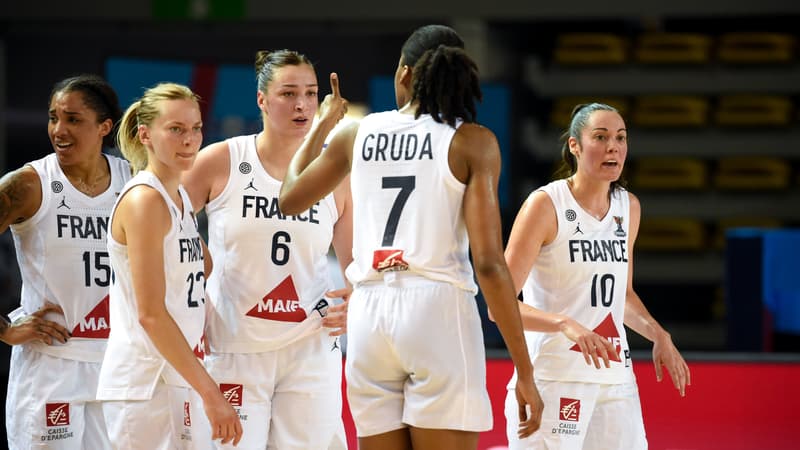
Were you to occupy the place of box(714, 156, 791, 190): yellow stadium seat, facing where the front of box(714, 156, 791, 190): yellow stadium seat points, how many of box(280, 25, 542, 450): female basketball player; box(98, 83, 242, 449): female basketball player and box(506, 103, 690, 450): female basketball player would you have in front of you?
3

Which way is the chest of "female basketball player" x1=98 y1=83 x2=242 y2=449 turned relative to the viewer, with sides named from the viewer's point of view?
facing the viewer and to the right of the viewer

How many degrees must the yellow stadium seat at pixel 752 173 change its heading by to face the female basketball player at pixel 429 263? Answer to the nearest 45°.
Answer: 0° — it already faces them

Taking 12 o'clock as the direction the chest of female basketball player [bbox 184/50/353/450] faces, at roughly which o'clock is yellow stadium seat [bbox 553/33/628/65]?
The yellow stadium seat is roughly at 7 o'clock from the female basketball player.

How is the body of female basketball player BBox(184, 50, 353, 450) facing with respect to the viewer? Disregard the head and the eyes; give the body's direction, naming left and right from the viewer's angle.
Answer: facing the viewer

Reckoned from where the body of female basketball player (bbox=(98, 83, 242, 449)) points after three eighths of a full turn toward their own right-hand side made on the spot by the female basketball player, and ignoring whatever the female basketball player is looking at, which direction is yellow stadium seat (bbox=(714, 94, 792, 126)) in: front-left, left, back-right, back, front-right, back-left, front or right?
back-right

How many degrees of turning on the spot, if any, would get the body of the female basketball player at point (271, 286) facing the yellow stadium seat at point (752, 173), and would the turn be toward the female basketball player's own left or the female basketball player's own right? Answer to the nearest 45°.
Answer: approximately 135° to the female basketball player's own left

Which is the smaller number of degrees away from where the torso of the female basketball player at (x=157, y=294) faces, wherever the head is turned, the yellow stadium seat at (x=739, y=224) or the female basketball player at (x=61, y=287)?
the yellow stadium seat

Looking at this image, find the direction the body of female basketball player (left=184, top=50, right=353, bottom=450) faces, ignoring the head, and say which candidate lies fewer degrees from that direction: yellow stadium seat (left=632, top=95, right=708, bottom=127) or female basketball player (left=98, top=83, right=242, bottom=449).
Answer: the female basketball player

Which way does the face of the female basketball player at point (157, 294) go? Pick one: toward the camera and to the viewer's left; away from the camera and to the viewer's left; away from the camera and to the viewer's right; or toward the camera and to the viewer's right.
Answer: toward the camera and to the viewer's right

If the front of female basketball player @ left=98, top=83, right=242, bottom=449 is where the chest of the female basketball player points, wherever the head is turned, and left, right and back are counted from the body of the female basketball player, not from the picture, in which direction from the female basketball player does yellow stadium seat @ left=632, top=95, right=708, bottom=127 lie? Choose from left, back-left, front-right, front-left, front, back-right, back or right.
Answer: left

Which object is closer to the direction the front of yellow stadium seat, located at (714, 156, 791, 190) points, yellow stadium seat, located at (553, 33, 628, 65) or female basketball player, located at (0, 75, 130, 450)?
the female basketball player

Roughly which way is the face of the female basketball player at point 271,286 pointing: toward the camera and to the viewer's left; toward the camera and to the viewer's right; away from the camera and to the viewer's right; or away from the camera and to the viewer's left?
toward the camera and to the viewer's right

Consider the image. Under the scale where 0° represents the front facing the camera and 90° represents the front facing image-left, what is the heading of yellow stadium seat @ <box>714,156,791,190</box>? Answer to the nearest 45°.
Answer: approximately 0°

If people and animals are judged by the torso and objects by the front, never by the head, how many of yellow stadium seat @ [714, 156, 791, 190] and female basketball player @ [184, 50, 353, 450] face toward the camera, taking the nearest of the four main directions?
2
